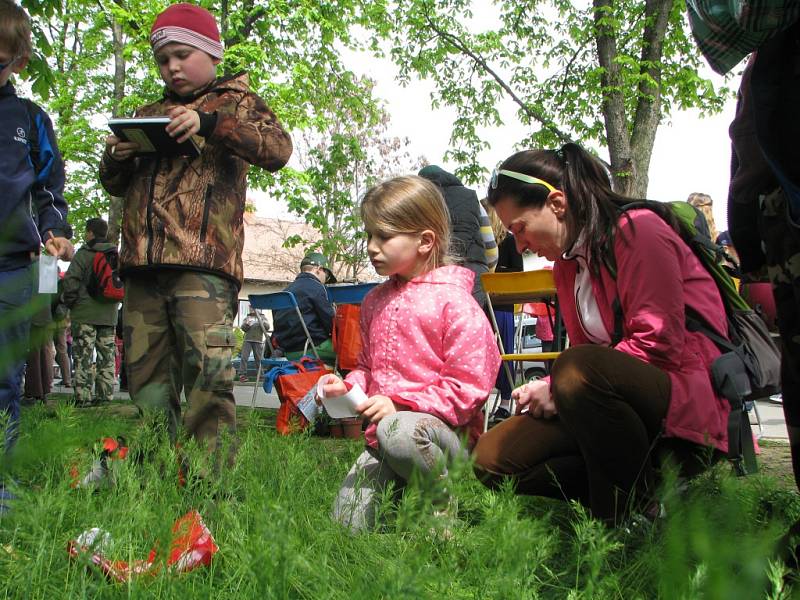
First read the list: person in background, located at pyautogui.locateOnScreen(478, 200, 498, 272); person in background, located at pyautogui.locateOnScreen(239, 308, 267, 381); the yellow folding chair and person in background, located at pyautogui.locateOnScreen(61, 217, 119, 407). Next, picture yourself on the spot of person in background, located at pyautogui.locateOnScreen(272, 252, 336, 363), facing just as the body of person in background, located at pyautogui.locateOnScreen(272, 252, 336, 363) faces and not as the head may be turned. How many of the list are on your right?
2

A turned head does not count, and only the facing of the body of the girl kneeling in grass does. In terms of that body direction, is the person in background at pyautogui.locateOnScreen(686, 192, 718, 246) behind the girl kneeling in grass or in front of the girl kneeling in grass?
behind

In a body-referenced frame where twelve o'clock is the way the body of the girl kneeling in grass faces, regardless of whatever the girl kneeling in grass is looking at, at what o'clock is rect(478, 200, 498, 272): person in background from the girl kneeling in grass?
The person in background is roughly at 5 o'clock from the girl kneeling in grass.

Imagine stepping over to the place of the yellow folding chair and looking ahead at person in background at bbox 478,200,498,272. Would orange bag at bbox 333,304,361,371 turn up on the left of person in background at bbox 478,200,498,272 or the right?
left

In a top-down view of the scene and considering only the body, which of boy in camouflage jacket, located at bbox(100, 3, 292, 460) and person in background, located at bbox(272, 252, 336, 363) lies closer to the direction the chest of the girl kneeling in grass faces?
the boy in camouflage jacket

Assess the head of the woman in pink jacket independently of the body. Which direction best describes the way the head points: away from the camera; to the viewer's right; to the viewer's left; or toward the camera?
to the viewer's left

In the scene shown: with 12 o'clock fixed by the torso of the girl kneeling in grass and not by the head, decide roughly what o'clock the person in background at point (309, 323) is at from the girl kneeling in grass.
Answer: The person in background is roughly at 4 o'clock from the girl kneeling in grass.

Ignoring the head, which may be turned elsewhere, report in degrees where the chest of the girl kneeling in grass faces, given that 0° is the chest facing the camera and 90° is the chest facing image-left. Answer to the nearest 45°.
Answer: approximately 45°

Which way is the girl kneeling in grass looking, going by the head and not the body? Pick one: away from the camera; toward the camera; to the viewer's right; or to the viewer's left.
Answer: to the viewer's left
